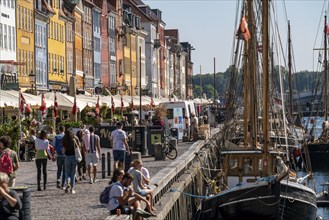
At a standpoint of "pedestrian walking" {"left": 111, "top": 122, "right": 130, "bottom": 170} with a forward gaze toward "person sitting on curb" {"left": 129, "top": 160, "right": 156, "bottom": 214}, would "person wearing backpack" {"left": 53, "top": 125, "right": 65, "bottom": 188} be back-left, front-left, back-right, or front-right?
front-right

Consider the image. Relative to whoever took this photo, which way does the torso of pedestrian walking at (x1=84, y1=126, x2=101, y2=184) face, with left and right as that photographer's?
facing away from the viewer
